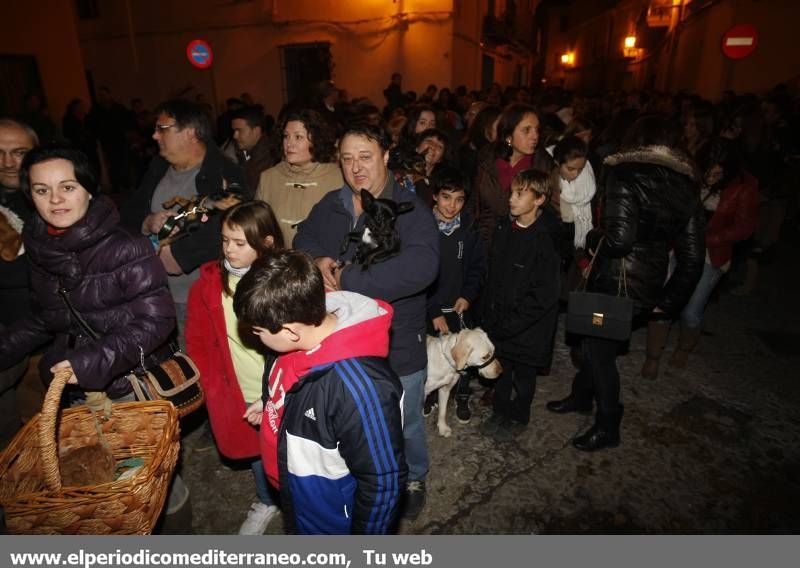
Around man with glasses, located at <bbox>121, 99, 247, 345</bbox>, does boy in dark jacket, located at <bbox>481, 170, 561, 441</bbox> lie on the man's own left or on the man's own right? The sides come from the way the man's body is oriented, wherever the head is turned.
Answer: on the man's own left

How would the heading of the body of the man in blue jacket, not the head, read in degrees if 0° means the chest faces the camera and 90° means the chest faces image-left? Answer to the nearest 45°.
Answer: approximately 45°

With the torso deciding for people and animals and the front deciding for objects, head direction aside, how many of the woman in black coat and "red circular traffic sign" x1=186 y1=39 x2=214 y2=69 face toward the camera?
1

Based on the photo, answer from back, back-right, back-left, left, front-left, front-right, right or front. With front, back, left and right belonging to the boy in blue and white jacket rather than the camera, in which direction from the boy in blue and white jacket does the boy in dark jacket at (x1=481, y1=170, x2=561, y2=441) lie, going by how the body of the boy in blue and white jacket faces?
back

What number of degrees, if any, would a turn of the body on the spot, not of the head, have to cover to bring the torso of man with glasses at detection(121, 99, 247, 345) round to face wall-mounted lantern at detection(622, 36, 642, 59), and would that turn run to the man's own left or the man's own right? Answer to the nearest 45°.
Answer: approximately 180°

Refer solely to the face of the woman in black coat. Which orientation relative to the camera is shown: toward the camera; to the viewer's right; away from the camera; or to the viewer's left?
away from the camera

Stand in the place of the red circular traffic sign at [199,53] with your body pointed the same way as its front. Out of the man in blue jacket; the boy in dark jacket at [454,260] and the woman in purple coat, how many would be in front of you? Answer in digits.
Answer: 3

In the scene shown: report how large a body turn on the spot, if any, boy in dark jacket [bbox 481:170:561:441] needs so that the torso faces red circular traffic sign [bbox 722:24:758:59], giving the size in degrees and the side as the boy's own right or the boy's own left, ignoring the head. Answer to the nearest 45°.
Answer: approximately 180°

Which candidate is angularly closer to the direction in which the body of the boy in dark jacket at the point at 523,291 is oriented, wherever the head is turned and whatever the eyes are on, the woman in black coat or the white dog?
the white dog

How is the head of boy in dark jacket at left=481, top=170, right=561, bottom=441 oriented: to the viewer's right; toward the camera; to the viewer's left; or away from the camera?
to the viewer's left

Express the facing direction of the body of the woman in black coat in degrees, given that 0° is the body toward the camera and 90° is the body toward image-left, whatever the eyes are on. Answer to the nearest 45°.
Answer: approximately 135°
